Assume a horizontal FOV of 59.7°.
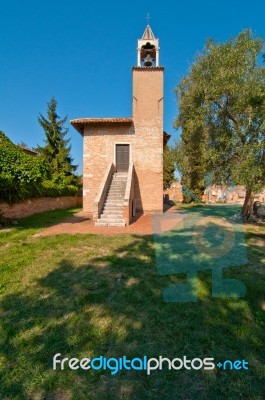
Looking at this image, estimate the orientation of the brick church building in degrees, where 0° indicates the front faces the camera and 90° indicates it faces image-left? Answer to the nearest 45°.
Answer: approximately 0°

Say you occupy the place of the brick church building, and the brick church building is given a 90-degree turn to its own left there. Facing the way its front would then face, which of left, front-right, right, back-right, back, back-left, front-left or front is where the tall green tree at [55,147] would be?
back-left

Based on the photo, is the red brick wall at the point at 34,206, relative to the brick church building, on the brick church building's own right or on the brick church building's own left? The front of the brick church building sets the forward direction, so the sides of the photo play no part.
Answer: on the brick church building's own right
